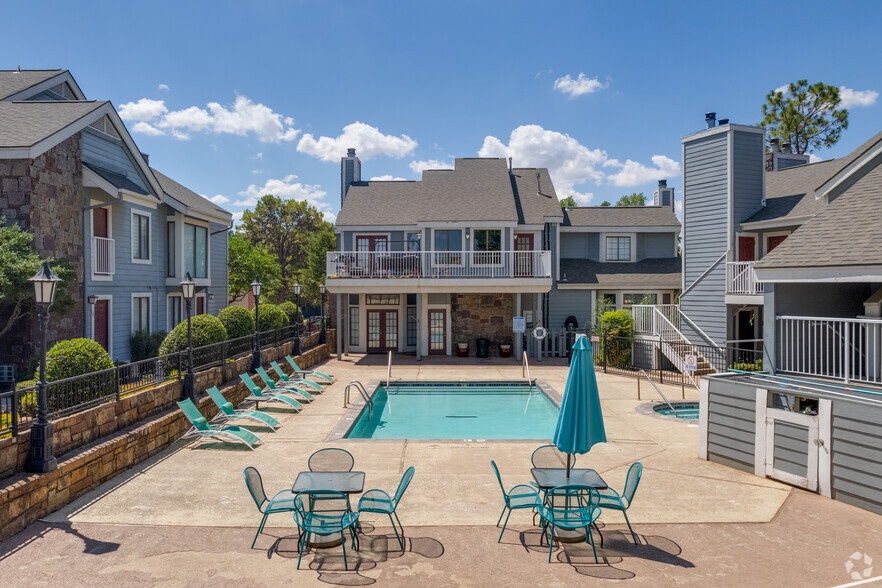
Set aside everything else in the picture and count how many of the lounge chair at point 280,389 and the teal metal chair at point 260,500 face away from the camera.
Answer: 0

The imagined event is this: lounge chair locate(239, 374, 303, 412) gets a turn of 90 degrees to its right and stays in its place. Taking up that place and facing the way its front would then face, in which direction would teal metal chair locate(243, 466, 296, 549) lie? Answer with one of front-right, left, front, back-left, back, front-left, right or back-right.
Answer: front-left

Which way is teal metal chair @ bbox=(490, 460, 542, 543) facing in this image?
to the viewer's right

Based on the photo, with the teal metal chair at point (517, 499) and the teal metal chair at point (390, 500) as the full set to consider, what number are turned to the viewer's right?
1

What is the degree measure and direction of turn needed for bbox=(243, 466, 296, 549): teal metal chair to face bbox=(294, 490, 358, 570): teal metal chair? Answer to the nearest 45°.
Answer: approximately 45° to its right

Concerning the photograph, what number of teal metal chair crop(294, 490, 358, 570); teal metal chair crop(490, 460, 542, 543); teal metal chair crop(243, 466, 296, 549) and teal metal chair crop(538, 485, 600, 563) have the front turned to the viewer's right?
2

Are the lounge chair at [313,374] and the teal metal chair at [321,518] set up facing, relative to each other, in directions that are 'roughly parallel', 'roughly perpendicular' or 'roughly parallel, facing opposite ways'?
roughly perpendicular

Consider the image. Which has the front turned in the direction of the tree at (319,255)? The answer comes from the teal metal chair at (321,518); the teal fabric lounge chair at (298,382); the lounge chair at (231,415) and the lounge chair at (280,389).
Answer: the teal metal chair at (321,518)

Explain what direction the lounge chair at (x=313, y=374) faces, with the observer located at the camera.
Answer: facing to the right of the viewer

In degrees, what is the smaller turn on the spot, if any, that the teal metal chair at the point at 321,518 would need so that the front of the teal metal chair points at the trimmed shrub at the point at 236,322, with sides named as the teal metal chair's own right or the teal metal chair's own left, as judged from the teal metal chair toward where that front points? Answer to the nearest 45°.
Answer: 0° — it already faces it

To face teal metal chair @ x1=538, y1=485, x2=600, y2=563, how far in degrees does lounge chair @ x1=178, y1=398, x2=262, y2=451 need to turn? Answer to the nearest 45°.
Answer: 0° — it already faces it

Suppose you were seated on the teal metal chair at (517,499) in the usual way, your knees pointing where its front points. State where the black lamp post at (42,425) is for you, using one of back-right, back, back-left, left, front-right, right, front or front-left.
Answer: back

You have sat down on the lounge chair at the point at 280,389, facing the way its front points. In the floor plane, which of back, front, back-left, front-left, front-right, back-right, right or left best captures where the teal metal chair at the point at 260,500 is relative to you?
front-right

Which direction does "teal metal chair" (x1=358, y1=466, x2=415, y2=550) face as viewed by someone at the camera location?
facing to the left of the viewer

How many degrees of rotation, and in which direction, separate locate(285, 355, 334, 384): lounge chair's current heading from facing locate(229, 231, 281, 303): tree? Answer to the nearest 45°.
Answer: approximately 90° to its left

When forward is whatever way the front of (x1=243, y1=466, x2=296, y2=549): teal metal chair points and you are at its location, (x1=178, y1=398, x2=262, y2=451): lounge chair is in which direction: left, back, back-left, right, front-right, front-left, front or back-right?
left

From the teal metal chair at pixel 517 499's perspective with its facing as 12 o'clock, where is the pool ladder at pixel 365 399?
The pool ladder is roughly at 8 o'clock from the teal metal chair.

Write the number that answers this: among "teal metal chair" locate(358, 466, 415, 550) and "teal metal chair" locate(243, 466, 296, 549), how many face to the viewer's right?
1

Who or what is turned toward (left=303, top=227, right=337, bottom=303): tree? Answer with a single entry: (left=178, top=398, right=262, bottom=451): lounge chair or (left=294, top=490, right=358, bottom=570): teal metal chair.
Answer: the teal metal chair
